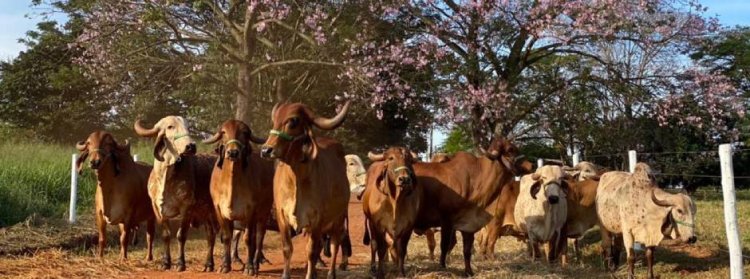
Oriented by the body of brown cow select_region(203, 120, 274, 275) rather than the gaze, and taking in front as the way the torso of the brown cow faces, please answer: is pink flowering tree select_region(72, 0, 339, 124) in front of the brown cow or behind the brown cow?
behind

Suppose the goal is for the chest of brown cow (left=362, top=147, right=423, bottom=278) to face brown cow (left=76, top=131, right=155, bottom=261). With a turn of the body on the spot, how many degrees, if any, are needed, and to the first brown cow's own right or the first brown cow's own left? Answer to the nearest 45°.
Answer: approximately 90° to the first brown cow's own right

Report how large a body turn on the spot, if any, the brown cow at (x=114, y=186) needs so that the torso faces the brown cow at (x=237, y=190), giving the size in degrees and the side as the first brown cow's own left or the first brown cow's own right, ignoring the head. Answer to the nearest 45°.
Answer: approximately 90° to the first brown cow's own left

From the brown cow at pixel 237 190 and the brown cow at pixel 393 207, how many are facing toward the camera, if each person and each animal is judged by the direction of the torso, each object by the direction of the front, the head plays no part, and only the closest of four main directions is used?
2

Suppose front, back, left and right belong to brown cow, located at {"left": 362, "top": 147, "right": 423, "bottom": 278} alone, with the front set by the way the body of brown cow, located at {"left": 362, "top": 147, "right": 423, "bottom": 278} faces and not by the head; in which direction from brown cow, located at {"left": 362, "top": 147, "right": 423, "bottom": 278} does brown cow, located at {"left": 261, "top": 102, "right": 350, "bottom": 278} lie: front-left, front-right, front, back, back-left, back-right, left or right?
front-right

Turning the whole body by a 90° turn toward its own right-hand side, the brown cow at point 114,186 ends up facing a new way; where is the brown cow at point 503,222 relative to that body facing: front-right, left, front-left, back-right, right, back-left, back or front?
back-right

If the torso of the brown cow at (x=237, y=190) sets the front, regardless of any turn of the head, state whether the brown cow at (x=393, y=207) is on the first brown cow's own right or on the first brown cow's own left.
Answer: on the first brown cow's own left

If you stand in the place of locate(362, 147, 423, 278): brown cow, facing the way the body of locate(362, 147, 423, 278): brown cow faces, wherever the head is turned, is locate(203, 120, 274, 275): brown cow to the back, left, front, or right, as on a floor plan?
right

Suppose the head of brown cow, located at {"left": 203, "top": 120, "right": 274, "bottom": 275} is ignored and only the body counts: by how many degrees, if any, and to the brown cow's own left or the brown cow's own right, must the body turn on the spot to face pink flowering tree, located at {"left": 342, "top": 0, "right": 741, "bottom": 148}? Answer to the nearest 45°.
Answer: approximately 135° to the brown cow's own left

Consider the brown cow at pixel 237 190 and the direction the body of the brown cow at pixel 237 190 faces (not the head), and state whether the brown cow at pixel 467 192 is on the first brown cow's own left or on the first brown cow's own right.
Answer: on the first brown cow's own left

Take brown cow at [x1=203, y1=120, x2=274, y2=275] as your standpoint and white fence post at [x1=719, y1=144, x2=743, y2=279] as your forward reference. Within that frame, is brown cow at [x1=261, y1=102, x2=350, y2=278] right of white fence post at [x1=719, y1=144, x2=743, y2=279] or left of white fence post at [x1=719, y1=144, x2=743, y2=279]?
right
